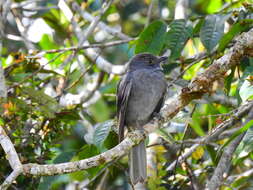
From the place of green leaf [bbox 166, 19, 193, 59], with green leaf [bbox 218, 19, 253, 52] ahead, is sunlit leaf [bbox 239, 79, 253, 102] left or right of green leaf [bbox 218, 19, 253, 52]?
right

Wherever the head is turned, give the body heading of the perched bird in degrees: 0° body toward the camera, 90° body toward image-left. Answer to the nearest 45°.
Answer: approximately 315°

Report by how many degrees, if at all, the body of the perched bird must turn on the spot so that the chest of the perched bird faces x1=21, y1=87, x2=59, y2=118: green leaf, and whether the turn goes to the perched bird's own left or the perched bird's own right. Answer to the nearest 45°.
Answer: approximately 90° to the perched bird's own right

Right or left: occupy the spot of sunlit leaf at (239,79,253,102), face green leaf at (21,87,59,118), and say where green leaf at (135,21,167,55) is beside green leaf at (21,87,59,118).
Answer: right

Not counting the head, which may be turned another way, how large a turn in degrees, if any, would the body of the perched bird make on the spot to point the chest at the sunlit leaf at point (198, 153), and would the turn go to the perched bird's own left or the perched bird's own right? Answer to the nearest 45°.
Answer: approximately 45° to the perched bird's own left
